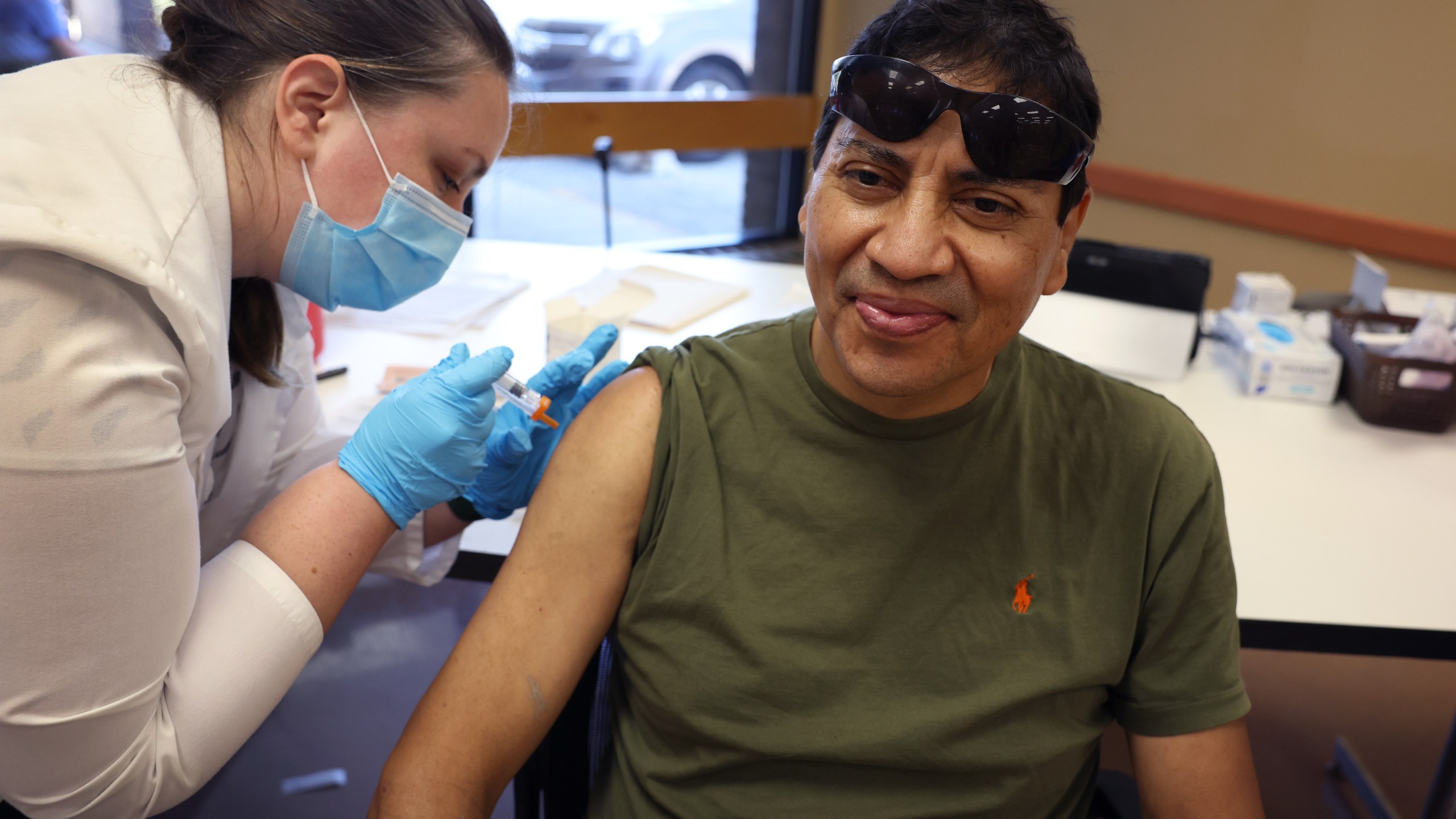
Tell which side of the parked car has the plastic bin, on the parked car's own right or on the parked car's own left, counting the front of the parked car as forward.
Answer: on the parked car's own left

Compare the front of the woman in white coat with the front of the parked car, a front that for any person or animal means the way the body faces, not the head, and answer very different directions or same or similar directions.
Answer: very different directions

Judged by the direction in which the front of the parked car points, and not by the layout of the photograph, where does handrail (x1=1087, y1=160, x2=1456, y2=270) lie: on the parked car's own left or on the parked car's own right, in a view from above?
on the parked car's own left

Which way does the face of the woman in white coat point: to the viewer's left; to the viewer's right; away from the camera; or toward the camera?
to the viewer's right

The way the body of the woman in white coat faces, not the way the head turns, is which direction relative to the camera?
to the viewer's right

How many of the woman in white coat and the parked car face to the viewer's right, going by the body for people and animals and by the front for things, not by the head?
1

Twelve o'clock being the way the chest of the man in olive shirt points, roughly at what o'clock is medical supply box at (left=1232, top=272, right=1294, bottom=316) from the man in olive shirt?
The medical supply box is roughly at 7 o'clock from the man in olive shirt.

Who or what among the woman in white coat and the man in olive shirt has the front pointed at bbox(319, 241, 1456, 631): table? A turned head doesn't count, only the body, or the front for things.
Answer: the woman in white coat

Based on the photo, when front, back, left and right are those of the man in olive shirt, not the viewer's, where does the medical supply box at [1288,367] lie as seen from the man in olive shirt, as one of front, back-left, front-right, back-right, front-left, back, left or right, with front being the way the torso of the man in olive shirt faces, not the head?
back-left

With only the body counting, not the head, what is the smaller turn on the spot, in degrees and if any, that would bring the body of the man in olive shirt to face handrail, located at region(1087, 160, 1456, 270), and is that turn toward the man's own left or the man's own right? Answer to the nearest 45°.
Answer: approximately 135° to the man's own left

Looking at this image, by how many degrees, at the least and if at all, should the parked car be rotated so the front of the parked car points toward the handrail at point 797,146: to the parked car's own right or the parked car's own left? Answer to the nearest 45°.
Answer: approximately 90° to the parked car's own left
